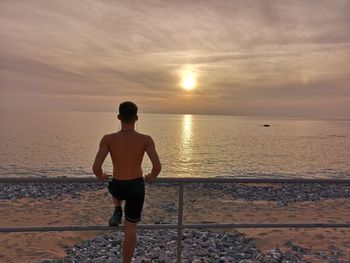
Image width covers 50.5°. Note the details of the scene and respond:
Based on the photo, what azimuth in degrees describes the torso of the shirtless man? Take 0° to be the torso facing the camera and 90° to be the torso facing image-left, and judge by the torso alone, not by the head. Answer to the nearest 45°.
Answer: approximately 180°

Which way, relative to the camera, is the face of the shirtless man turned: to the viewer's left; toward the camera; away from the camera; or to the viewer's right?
away from the camera
